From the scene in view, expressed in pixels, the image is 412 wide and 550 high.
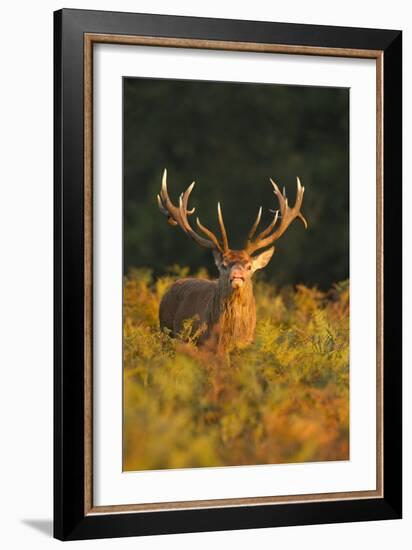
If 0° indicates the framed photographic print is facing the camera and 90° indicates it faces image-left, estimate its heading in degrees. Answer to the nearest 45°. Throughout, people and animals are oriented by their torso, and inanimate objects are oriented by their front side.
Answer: approximately 315°
